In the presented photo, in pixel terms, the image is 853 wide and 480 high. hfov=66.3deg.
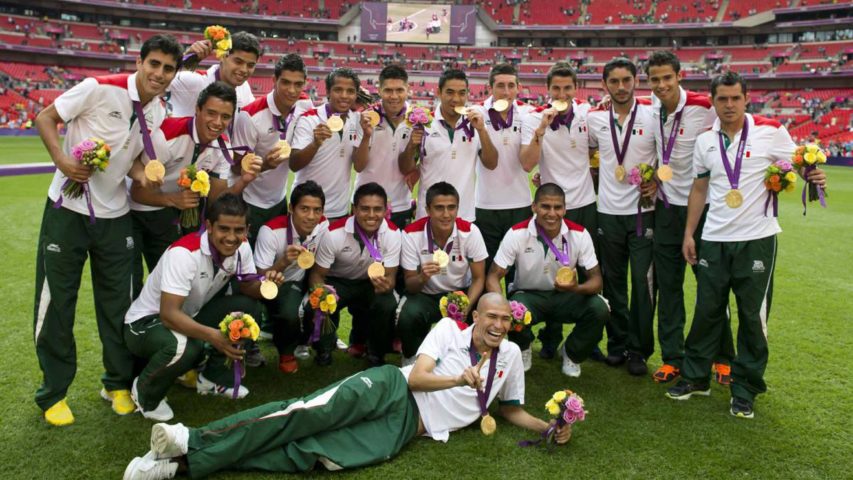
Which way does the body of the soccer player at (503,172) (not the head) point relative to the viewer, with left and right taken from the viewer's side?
facing the viewer

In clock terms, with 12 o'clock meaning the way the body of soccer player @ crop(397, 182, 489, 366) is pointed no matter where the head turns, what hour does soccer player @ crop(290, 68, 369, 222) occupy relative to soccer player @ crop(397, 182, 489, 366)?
soccer player @ crop(290, 68, 369, 222) is roughly at 4 o'clock from soccer player @ crop(397, 182, 489, 366).

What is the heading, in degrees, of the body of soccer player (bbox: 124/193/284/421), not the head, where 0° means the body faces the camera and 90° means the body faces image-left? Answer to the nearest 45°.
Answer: approximately 315°

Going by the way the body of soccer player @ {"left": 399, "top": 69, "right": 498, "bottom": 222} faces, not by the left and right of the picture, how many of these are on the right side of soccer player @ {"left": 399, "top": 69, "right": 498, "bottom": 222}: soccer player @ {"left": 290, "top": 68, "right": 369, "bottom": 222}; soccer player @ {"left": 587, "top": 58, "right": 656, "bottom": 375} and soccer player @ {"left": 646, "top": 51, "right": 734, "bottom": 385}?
1

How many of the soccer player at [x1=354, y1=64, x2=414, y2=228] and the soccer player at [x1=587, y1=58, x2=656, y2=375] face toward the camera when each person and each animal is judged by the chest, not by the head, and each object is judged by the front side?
2

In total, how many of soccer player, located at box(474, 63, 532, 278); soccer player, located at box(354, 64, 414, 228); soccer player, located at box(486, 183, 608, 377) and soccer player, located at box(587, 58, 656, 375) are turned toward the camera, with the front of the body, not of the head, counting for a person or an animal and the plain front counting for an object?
4

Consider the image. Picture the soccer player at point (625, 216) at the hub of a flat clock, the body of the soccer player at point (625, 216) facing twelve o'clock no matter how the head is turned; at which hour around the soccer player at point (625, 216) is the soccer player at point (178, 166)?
the soccer player at point (178, 166) is roughly at 2 o'clock from the soccer player at point (625, 216).

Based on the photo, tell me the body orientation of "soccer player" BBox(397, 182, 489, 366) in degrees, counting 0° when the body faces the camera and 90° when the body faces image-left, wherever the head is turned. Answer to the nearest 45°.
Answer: approximately 0°

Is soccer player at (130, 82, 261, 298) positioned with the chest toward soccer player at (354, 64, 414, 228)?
no

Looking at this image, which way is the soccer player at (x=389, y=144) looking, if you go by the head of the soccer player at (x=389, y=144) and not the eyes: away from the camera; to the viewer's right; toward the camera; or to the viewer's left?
toward the camera

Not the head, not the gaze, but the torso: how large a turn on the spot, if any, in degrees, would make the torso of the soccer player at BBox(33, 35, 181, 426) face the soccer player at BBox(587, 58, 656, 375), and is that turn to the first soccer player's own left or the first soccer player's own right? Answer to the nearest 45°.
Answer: approximately 45° to the first soccer player's own left

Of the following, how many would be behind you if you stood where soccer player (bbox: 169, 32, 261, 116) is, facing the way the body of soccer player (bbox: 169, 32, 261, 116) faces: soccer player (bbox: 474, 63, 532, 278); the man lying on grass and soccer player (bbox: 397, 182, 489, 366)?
0

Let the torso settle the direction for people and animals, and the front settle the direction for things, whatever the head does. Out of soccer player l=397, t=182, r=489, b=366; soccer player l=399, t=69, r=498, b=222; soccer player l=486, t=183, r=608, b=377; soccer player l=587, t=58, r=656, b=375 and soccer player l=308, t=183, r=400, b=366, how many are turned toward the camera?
5

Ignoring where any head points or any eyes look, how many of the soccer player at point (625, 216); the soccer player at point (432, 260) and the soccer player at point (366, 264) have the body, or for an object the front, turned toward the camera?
3

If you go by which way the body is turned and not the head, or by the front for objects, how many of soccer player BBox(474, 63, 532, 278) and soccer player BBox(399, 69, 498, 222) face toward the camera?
2

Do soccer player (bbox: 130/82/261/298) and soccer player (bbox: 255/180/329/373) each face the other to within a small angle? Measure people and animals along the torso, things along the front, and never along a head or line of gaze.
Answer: no

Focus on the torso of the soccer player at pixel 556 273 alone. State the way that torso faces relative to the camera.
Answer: toward the camera

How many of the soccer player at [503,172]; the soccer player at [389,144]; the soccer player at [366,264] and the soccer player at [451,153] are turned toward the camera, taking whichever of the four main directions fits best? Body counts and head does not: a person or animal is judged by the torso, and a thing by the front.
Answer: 4

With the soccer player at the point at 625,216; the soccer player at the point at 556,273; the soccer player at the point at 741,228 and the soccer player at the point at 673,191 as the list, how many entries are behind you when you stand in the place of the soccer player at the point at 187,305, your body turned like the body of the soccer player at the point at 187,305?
0

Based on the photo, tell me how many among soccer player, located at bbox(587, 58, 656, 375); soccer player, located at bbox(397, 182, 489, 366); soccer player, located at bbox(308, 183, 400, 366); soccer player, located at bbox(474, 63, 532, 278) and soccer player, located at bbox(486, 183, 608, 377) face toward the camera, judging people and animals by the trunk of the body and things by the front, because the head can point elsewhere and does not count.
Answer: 5
